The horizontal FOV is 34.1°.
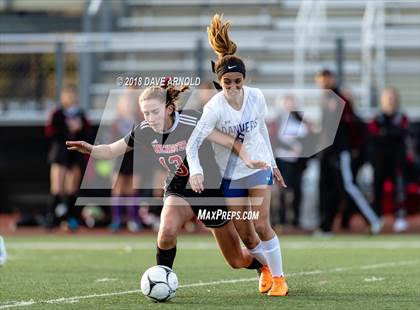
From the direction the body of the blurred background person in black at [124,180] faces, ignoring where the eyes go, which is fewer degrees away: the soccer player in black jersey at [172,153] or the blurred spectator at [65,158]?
the soccer player in black jersey

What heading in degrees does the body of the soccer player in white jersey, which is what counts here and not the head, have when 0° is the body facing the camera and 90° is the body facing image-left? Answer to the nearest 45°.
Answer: approximately 0°

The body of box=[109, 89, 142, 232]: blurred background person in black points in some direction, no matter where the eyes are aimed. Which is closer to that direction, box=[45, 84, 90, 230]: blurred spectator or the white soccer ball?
the white soccer ball

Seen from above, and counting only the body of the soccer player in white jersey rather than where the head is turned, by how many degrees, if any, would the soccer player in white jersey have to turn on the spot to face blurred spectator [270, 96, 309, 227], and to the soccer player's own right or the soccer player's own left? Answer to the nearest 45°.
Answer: approximately 180°

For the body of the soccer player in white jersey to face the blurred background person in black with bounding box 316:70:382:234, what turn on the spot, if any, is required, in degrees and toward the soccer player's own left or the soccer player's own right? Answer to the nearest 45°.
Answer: approximately 180°
